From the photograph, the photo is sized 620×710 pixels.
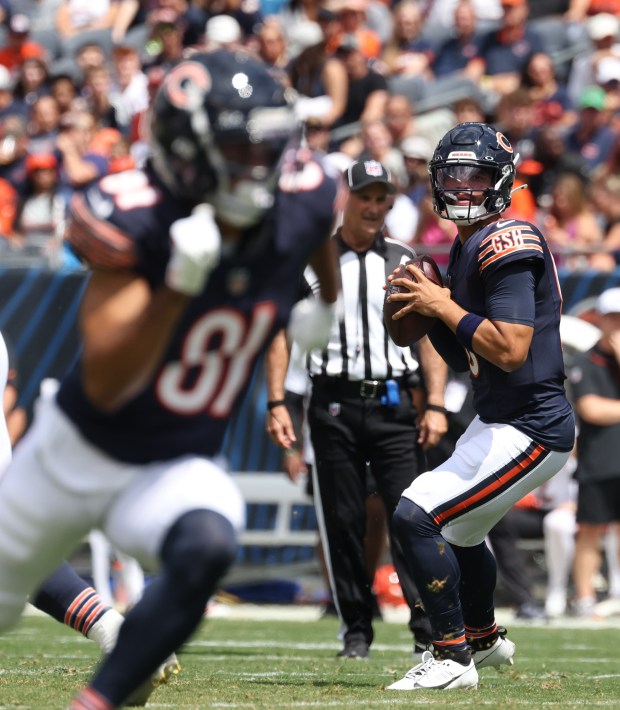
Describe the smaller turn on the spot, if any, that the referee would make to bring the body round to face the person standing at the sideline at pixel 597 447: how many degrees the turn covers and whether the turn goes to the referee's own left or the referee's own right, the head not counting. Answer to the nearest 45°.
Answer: approximately 135° to the referee's own left

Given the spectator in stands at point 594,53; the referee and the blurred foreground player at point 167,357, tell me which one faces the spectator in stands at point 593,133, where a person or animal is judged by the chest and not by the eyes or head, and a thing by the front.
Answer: the spectator in stands at point 594,53

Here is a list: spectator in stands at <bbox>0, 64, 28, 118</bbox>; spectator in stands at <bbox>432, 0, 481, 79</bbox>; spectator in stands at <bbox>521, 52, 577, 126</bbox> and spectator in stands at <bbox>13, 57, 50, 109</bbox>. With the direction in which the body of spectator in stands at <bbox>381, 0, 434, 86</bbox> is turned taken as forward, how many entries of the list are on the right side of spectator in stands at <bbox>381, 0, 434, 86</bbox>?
2

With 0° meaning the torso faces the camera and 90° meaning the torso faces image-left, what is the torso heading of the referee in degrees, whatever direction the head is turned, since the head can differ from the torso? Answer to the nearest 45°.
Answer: approximately 0°

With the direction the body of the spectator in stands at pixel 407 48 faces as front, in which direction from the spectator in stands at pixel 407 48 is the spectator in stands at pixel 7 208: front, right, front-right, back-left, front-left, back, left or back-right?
front-right

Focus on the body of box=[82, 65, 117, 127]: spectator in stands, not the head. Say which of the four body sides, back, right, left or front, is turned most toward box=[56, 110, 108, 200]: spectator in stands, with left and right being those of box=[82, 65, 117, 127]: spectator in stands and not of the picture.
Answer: front

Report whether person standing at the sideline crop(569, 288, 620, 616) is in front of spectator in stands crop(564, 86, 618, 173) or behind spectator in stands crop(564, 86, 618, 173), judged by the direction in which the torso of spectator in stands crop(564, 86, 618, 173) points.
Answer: in front

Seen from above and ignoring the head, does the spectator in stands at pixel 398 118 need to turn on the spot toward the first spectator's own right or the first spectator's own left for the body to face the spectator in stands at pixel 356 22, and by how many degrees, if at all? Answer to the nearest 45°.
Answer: approximately 180°

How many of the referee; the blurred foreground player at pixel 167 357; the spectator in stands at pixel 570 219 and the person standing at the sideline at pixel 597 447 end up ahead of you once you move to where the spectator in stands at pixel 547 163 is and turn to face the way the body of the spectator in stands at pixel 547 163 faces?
4

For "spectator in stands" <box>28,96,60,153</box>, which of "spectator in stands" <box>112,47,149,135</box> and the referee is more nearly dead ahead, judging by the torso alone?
the referee

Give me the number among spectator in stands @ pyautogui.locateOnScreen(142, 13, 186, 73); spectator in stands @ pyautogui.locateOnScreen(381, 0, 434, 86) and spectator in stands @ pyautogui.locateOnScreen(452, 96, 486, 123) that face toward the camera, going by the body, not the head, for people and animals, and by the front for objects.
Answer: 3

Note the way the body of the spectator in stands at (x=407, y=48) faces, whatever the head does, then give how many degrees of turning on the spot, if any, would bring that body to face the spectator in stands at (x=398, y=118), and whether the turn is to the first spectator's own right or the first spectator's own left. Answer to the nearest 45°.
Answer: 0° — they already face them

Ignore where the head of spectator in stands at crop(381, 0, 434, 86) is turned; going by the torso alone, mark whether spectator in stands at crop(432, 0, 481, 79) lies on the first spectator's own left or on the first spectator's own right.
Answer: on the first spectator's own left

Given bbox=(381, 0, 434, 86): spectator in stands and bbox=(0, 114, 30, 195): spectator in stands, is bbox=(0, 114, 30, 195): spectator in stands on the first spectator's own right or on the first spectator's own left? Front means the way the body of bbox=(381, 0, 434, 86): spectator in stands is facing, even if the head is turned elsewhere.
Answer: on the first spectator's own right

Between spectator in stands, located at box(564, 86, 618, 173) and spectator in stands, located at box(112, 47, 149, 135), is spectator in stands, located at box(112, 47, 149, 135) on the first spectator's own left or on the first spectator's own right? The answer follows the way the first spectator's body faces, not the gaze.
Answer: on the first spectator's own right

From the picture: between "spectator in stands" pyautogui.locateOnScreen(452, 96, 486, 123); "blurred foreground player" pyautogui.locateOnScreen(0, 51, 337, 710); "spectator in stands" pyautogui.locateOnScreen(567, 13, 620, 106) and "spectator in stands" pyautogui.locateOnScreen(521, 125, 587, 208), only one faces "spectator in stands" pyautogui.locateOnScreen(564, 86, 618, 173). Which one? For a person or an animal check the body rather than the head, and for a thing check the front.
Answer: "spectator in stands" pyautogui.locateOnScreen(567, 13, 620, 106)
